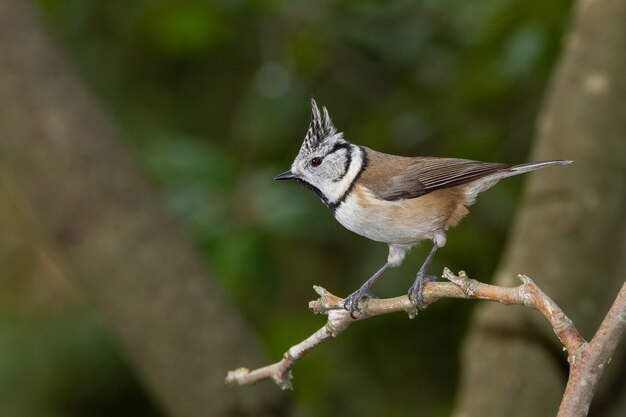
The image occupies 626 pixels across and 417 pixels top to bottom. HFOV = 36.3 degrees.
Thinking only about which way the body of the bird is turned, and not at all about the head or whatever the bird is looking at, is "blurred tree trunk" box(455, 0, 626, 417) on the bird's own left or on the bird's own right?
on the bird's own right

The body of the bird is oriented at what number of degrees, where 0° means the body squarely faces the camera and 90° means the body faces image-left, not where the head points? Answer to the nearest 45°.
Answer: approximately 90°
